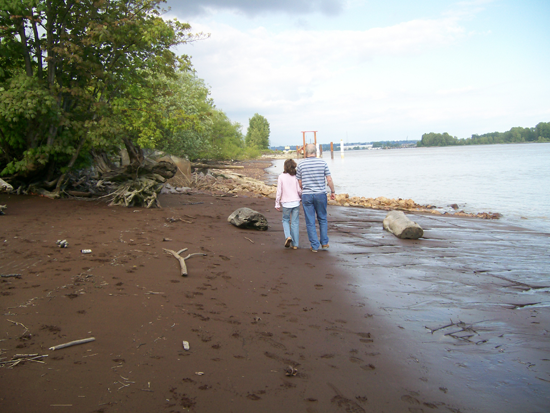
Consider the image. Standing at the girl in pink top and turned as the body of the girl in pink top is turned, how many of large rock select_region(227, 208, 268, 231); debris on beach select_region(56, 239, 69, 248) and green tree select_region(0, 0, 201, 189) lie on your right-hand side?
0

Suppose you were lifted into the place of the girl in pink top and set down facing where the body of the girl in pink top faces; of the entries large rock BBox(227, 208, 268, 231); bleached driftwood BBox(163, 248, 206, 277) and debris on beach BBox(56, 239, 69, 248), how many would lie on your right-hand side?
0

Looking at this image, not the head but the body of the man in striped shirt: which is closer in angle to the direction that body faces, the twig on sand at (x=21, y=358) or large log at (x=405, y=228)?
the large log

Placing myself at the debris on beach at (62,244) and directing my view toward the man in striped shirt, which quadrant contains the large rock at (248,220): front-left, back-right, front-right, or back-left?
front-left

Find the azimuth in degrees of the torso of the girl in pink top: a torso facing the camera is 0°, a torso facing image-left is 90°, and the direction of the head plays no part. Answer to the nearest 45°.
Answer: approximately 180°

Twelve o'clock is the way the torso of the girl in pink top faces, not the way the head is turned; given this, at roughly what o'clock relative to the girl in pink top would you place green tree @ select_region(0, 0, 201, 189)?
The green tree is roughly at 10 o'clock from the girl in pink top.

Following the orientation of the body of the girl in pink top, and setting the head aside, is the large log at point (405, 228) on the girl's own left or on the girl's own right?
on the girl's own right

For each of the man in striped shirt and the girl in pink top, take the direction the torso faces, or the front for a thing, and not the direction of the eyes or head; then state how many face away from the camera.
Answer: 2

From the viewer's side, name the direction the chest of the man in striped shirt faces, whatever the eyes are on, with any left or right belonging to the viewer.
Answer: facing away from the viewer

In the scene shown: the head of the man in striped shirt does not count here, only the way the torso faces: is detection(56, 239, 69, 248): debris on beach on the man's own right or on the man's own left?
on the man's own left

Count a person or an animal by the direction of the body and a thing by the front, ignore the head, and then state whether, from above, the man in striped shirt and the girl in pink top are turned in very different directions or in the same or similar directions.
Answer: same or similar directions

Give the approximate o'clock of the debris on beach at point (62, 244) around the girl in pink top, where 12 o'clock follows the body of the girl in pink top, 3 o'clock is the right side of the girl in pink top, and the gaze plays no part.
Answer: The debris on beach is roughly at 8 o'clock from the girl in pink top.

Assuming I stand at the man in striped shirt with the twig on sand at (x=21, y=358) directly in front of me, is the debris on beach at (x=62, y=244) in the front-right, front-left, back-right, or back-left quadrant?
front-right
